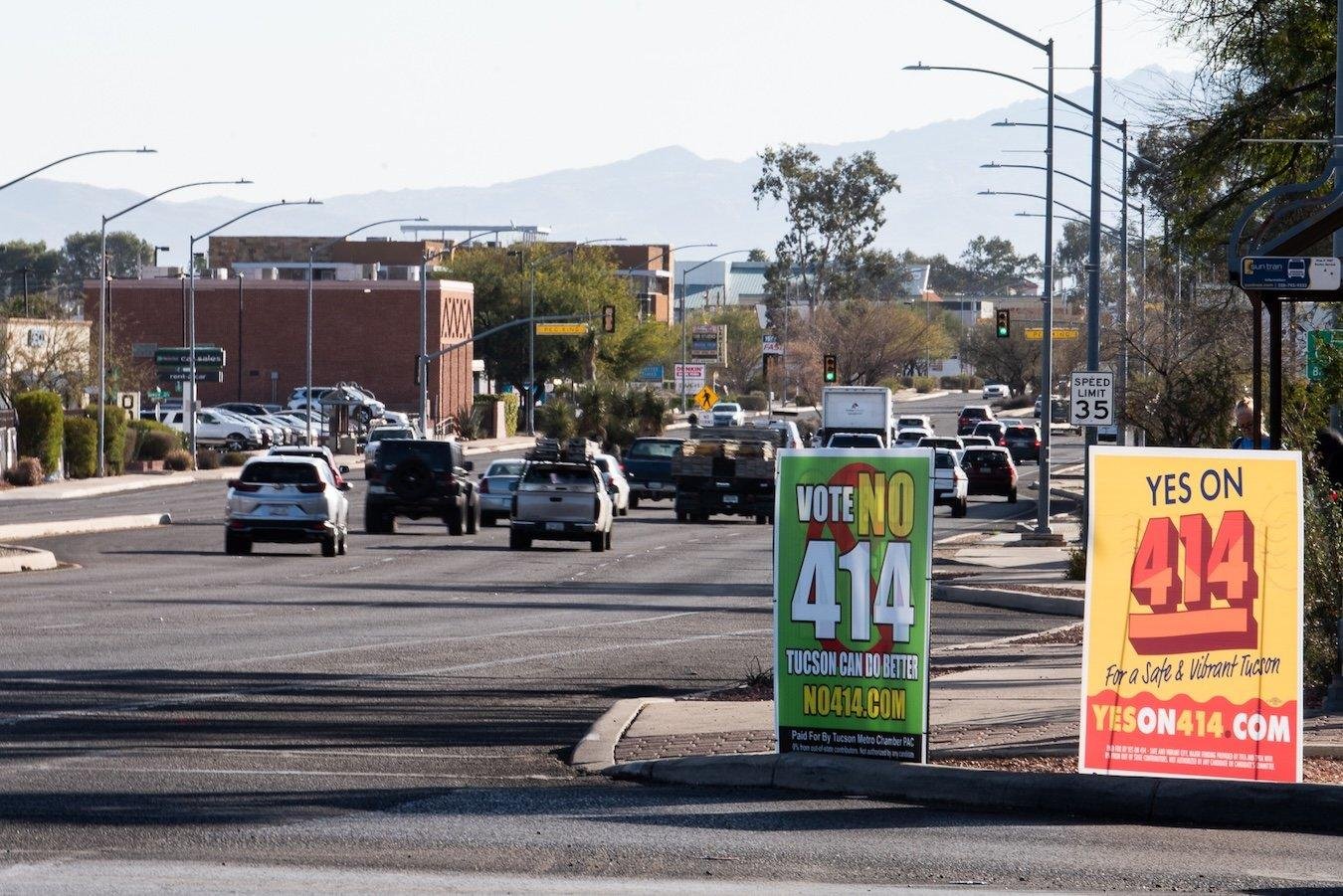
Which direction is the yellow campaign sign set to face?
toward the camera

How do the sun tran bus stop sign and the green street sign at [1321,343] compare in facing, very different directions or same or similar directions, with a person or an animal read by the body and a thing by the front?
same or similar directions

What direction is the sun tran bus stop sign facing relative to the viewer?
toward the camera

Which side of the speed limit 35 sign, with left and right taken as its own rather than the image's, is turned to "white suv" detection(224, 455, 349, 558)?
right

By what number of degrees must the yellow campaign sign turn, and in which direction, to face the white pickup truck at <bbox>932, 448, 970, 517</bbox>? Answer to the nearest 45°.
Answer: approximately 180°

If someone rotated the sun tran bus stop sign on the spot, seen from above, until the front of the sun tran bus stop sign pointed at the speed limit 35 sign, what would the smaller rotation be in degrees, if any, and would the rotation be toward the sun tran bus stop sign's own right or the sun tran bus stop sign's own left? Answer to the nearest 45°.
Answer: approximately 180°

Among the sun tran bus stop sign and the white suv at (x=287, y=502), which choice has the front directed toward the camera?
the sun tran bus stop sign

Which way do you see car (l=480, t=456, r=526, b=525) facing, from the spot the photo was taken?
facing away from the viewer

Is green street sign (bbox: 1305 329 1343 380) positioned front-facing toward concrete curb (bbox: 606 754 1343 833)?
yes

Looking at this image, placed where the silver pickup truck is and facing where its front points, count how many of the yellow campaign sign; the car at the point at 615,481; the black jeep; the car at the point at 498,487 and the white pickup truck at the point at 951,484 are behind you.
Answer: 1

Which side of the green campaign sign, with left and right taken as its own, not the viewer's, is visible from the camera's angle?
front

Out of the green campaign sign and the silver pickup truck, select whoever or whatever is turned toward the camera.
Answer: the green campaign sign

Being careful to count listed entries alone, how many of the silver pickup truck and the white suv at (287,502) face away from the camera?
2

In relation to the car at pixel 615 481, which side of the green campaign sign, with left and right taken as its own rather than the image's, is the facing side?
back

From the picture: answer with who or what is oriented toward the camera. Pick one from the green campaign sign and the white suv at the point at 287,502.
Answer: the green campaign sign

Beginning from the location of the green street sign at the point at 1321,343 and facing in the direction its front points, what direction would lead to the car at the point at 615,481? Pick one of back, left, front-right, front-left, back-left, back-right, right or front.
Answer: back-right

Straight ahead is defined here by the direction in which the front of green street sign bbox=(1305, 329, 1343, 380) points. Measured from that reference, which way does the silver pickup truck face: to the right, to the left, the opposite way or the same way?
the opposite way

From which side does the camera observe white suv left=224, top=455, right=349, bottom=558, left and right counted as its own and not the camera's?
back

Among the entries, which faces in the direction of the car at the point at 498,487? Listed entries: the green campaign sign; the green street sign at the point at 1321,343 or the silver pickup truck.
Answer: the silver pickup truck
